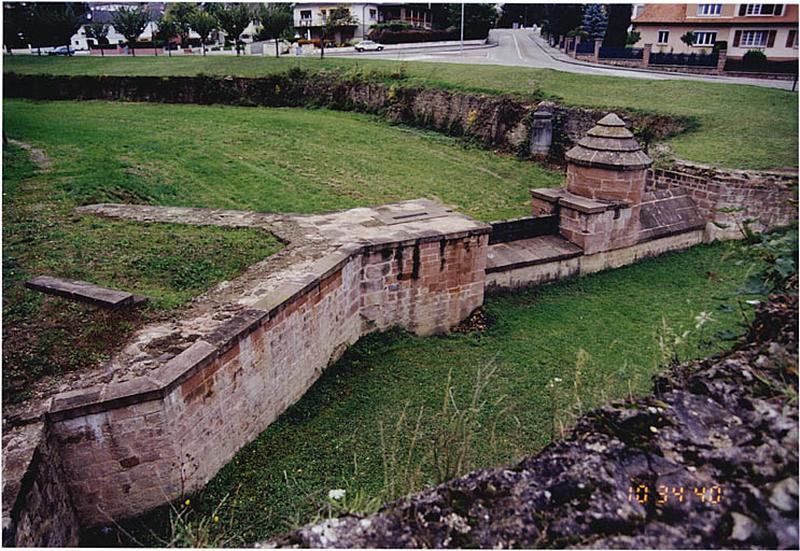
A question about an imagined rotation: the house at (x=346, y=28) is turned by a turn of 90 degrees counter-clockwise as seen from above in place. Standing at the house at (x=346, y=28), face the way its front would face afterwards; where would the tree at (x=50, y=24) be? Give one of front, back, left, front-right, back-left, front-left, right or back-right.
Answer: back-right

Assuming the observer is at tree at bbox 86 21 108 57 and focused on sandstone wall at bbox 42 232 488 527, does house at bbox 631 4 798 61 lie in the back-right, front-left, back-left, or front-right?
front-left

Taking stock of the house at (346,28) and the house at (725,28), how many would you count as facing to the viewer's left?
0

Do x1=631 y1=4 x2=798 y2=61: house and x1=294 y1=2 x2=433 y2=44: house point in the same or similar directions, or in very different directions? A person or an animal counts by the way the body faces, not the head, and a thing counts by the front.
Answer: same or similar directions

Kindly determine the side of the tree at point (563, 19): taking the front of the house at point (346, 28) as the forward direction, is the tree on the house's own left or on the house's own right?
on the house's own left

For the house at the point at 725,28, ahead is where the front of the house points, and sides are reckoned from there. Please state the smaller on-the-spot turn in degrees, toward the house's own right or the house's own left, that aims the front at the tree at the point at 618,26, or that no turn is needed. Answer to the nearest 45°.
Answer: approximately 45° to the house's own right

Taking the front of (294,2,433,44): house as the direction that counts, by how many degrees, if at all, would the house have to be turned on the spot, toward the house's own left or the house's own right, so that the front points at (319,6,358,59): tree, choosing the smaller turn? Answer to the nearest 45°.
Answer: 0° — it already faces it

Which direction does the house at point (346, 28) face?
toward the camera

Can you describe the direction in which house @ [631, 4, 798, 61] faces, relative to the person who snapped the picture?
facing the viewer

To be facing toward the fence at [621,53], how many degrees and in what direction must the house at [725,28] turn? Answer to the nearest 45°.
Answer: approximately 45° to its right
